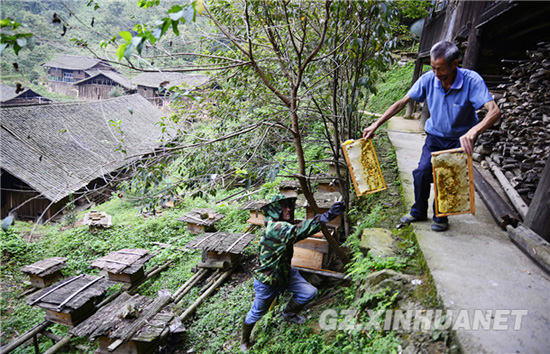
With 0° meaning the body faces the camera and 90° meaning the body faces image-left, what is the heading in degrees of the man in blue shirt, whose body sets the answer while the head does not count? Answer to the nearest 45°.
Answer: approximately 45°

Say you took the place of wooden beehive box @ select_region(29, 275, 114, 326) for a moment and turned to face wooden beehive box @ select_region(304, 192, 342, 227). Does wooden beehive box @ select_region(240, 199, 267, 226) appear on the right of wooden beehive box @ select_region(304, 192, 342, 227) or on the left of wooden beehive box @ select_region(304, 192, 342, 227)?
left

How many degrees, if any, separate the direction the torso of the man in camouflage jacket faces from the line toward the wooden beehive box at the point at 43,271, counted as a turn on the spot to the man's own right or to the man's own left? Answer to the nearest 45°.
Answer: approximately 135° to the man's own left

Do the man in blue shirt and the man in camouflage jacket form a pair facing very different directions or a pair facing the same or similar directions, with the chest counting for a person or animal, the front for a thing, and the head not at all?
very different directions
